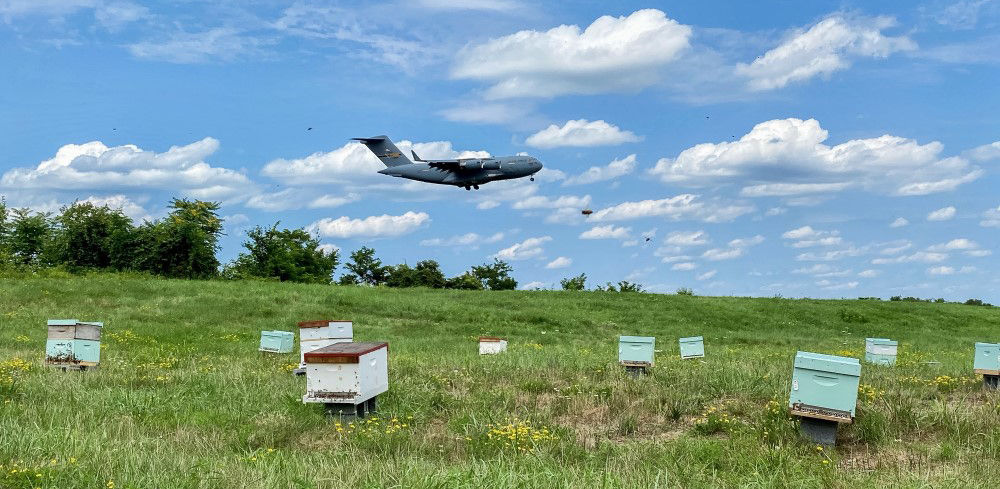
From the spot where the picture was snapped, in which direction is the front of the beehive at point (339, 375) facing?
facing the viewer and to the left of the viewer

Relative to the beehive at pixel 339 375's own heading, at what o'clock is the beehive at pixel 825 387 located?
the beehive at pixel 825 387 is roughly at 8 o'clock from the beehive at pixel 339 375.

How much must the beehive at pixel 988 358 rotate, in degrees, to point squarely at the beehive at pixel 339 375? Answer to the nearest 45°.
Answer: approximately 45° to its right

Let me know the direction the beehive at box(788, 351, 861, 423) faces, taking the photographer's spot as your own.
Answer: facing the viewer

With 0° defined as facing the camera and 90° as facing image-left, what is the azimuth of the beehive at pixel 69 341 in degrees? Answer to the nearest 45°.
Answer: approximately 45°

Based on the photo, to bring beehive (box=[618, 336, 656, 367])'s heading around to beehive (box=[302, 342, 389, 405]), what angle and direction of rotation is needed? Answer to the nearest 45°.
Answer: approximately 45° to its right

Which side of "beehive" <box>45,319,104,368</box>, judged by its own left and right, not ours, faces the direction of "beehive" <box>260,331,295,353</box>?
back

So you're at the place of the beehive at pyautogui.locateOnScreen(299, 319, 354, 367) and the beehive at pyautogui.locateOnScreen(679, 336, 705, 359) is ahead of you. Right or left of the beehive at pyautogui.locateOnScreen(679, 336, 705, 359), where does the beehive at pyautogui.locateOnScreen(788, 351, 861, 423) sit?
right

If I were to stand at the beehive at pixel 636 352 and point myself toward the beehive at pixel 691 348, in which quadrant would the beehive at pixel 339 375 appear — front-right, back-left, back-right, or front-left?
back-left

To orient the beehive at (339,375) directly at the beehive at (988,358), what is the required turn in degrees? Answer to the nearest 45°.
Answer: approximately 135° to its left

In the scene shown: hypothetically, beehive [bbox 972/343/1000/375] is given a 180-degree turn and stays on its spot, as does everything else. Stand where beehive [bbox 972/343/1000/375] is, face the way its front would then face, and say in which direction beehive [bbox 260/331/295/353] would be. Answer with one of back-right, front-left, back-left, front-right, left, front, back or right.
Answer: left

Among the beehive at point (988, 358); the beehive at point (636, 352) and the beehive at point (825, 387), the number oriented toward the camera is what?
3

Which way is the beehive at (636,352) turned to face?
toward the camera
